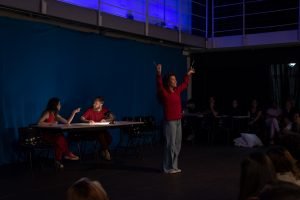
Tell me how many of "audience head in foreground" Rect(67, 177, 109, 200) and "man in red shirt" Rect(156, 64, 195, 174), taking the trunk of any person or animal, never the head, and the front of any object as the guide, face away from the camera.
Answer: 1

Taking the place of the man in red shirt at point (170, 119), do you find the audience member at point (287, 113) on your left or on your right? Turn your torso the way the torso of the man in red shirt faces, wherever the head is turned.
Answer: on your left

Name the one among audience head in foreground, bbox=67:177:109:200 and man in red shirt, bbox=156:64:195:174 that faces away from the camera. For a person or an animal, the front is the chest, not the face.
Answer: the audience head in foreground

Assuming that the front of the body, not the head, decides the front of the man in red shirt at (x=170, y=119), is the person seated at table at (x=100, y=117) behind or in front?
behind

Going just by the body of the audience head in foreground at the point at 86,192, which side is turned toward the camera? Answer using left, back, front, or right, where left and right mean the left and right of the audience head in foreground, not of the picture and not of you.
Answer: back

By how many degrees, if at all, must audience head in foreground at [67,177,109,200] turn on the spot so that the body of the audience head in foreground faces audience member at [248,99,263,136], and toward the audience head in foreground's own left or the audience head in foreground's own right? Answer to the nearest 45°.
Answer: approximately 45° to the audience head in foreground's own right

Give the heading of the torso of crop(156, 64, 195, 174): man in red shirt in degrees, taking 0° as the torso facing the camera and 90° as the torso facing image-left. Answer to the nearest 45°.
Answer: approximately 315°

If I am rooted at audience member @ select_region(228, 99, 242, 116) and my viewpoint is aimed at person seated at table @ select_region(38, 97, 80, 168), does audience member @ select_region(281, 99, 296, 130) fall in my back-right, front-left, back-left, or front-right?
back-left

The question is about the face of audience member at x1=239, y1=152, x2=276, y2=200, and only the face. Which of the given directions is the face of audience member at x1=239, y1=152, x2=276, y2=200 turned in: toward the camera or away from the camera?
away from the camera

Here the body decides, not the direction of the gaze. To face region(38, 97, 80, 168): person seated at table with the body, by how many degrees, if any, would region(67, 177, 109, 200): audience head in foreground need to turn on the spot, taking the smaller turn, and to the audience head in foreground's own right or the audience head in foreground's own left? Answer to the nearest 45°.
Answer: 0° — they already face them

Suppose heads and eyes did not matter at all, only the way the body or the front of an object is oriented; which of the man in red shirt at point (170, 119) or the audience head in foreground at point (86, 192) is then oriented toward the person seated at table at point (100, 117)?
the audience head in foreground
